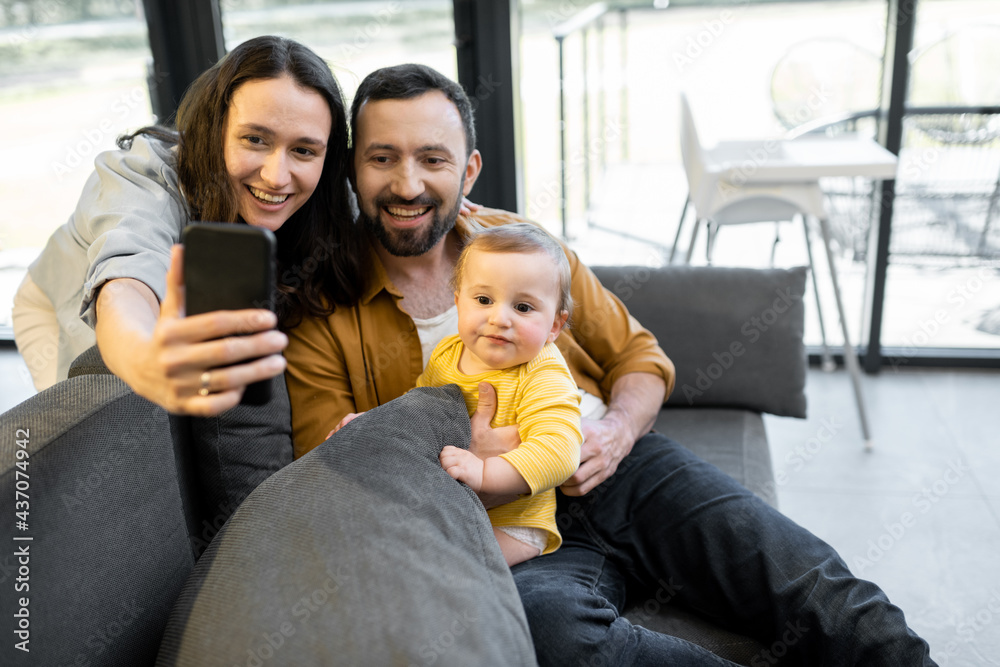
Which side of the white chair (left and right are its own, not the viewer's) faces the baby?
right

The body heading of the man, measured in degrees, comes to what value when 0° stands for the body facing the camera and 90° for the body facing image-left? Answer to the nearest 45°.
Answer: approximately 0°

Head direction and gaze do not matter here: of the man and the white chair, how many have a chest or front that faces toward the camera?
1

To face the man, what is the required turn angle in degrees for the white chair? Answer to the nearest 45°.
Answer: approximately 90° to its right

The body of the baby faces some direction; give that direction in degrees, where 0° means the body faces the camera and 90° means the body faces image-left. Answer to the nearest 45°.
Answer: approximately 45°

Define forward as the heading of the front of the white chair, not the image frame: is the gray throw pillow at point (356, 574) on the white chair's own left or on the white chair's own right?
on the white chair's own right

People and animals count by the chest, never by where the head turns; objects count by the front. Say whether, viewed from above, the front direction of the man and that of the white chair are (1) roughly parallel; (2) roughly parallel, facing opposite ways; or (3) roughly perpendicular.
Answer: roughly perpendicular

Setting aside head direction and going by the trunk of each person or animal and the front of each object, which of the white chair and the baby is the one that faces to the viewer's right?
the white chair

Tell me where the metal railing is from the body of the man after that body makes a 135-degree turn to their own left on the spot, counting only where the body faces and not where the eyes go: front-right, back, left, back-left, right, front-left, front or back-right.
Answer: front-left

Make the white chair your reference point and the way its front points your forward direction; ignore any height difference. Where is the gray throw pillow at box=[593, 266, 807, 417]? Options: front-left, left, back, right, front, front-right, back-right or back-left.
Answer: right

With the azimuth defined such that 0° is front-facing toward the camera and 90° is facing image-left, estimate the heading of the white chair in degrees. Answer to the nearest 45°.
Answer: approximately 270°

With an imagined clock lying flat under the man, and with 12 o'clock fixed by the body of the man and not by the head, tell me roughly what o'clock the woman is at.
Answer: The woman is roughly at 3 o'clock from the man.

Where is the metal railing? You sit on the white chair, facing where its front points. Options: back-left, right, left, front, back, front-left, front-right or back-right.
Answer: back-left
